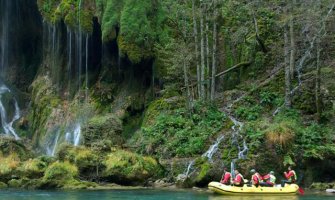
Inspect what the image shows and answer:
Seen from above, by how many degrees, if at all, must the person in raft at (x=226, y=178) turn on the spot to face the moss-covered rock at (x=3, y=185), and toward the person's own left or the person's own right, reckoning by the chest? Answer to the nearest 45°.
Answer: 0° — they already face it

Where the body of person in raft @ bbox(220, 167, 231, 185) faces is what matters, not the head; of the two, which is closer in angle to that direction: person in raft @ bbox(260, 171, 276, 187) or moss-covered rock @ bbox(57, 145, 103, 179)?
the moss-covered rock

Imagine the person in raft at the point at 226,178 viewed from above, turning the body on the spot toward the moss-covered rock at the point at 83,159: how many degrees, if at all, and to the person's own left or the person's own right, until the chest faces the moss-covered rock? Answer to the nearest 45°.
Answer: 0° — they already face it

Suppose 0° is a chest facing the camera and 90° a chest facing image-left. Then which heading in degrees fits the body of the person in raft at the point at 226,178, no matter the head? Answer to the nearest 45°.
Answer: approximately 90°

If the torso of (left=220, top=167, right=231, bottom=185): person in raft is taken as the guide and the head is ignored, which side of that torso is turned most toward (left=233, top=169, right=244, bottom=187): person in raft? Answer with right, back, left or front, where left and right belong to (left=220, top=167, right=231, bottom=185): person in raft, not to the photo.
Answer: back

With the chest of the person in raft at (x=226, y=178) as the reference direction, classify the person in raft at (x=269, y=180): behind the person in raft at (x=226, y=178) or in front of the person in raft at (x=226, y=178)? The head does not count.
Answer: behind

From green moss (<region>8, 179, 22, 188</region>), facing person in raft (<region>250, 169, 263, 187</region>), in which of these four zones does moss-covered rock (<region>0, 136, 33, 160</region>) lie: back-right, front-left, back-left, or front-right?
back-left

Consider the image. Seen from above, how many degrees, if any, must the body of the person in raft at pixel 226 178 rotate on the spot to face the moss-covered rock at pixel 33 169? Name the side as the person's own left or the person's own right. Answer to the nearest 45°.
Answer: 0° — they already face it

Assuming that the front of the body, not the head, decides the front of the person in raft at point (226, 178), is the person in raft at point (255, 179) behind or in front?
behind
